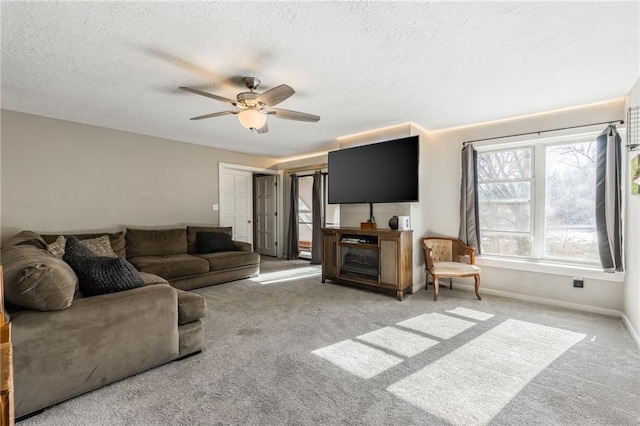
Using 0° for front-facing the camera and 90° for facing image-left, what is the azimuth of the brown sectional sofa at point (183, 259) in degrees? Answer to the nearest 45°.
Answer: approximately 315°

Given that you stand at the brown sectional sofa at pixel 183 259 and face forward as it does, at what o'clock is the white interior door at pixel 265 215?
The white interior door is roughly at 9 o'clock from the brown sectional sofa.

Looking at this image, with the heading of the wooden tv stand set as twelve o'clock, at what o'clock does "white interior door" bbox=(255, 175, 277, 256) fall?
The white interior door is roughly at 3 o'clock from the wooden tv stand.

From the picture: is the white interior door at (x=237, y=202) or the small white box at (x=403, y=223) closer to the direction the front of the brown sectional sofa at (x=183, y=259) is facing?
the small white box

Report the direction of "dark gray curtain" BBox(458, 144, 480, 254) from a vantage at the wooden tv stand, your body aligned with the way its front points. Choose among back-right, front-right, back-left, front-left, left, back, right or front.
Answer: back-left

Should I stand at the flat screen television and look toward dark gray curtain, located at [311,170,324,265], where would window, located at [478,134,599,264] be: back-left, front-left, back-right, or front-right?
back-right

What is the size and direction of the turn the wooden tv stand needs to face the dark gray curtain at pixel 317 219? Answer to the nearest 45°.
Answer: approximately 90° to its right

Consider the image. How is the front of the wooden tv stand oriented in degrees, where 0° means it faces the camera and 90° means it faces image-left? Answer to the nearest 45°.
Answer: approximately 45°

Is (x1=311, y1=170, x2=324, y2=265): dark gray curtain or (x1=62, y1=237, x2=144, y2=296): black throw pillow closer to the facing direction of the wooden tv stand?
the black throw pillow

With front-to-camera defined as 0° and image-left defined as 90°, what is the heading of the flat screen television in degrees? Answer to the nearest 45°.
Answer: approximately 45°
